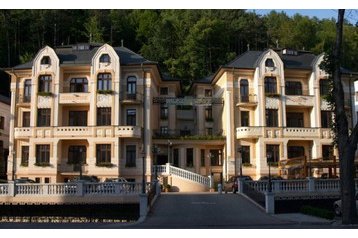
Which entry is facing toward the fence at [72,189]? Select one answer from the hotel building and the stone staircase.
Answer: the hotel building

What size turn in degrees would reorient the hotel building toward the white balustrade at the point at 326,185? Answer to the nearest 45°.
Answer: approximately 45° to its left

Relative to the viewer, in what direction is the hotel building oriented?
toward the camera

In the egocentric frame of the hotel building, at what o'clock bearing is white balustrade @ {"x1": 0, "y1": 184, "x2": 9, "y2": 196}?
The white balustrade is roughly at 1 o'clock from the hotel building.

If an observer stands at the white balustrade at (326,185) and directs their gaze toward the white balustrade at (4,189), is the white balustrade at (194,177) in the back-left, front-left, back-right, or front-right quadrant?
front-right

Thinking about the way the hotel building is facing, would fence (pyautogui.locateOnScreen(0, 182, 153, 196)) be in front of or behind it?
in front
